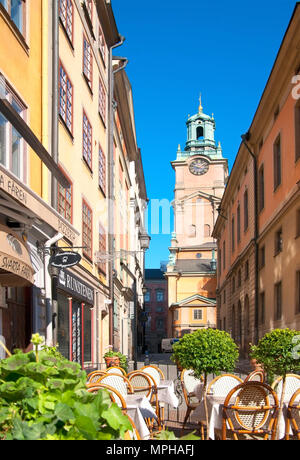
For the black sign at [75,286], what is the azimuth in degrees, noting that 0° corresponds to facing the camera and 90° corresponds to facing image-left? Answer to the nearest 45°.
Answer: approximately 315°

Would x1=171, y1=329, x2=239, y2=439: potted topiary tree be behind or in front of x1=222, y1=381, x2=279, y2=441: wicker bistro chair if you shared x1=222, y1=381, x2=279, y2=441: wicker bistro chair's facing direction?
in front

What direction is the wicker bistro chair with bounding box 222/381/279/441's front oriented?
away from the camera

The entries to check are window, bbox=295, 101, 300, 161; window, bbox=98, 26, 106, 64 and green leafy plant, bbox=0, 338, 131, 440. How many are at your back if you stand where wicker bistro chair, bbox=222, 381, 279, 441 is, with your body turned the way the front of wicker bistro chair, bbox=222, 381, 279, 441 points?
1

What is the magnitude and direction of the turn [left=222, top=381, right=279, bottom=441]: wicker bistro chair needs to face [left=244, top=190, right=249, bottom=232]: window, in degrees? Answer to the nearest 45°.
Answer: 0° — it already faces it

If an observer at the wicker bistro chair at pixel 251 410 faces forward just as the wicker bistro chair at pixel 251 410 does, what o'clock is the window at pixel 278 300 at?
The window is roughly at 12 o'clock from the wicker bistro chair.

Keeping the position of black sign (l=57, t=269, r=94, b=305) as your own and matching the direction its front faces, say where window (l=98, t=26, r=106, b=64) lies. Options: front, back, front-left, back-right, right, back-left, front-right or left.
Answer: back-left
